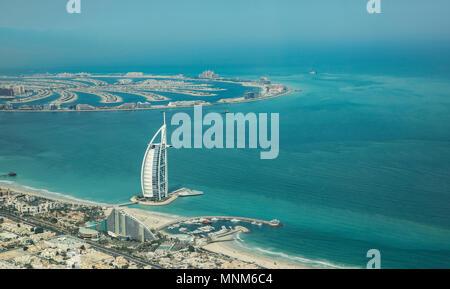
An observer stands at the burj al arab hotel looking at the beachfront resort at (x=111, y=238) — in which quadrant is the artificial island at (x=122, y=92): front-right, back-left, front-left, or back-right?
back-right

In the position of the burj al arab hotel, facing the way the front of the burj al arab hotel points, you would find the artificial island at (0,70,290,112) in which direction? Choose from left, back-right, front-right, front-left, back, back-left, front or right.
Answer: back-right

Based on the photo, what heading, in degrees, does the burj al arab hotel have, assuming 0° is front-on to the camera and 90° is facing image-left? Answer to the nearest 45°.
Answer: approximately 45°

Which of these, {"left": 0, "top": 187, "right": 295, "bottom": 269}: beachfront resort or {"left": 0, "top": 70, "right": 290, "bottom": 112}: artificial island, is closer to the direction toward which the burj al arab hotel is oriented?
the beachfront resort

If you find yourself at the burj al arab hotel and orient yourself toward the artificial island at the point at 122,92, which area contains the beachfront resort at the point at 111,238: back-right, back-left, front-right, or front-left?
back-left

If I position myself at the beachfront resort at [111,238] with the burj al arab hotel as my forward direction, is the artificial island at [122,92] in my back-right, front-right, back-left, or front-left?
front-left
